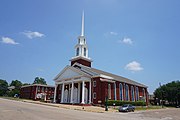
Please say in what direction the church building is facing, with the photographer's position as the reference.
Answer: facing the viewer and to the left of the viewer
